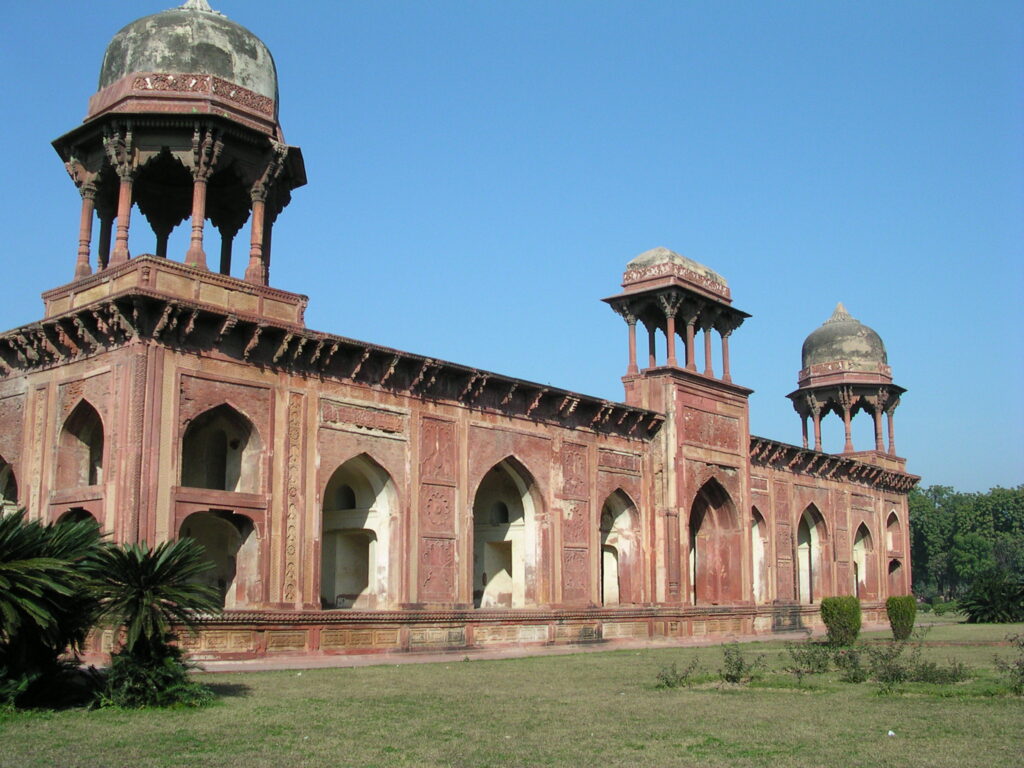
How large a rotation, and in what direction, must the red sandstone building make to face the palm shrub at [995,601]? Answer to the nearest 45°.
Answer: approximately 90° to its left

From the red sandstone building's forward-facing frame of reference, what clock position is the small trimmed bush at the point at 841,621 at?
The small trimmed bush is roughly at 10 o'clock from the red sandstone building.

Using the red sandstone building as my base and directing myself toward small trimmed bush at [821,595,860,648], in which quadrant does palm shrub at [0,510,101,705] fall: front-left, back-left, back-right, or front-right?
back-right

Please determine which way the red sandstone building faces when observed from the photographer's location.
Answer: facing the viewer and to the right of the viewer

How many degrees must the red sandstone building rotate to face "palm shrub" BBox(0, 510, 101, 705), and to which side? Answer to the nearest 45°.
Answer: approximately 45° to its right

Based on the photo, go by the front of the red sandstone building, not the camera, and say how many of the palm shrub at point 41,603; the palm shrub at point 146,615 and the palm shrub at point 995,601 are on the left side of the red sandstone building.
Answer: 1
